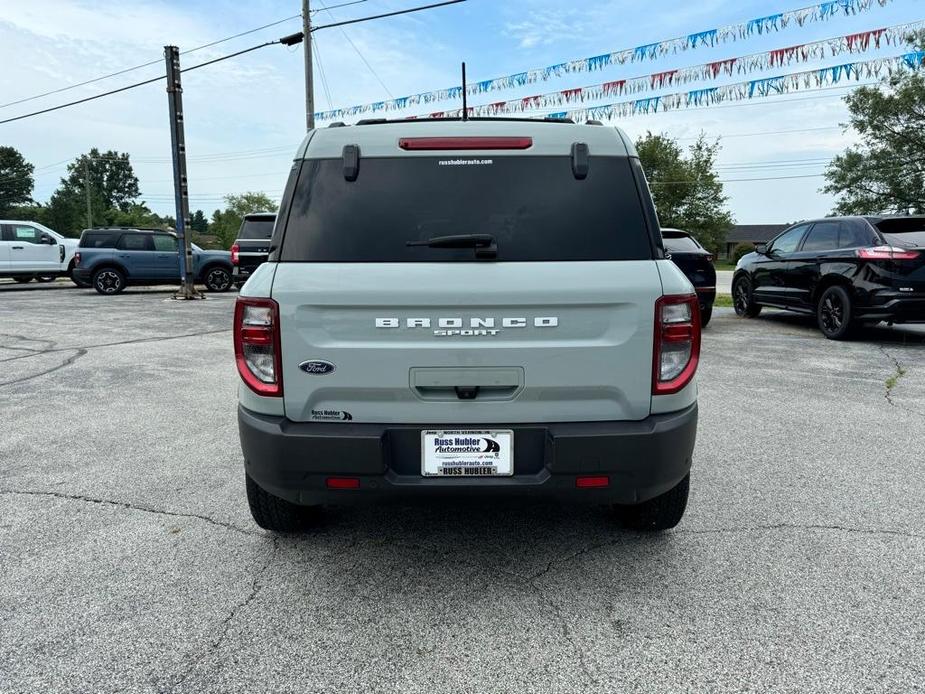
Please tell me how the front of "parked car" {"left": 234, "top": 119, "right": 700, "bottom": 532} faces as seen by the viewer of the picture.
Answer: facing away from the viewer

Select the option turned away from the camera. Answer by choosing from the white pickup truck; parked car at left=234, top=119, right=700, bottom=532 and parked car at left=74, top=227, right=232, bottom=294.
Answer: parked car at left=234, top=119, right=700, bottom=532

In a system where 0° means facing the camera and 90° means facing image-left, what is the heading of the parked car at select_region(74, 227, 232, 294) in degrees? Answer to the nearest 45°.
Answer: approximately 270°

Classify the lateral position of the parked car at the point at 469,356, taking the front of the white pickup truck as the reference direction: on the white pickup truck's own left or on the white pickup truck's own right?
on the white pickup truck's own right

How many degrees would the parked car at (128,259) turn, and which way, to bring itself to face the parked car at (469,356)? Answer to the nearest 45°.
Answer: approximately 90° to its right

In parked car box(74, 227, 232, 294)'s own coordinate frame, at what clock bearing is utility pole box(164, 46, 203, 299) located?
The utility pole is roughly at 2 o'clock from the parked car.

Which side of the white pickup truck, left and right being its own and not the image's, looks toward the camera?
right

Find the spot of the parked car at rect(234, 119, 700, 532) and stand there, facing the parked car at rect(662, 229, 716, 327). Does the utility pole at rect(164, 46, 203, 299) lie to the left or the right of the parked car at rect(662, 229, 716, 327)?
left

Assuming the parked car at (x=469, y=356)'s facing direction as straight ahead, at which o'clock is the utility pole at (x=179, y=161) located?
The utility pole is roughly at 11 o'clock from the parked car.
